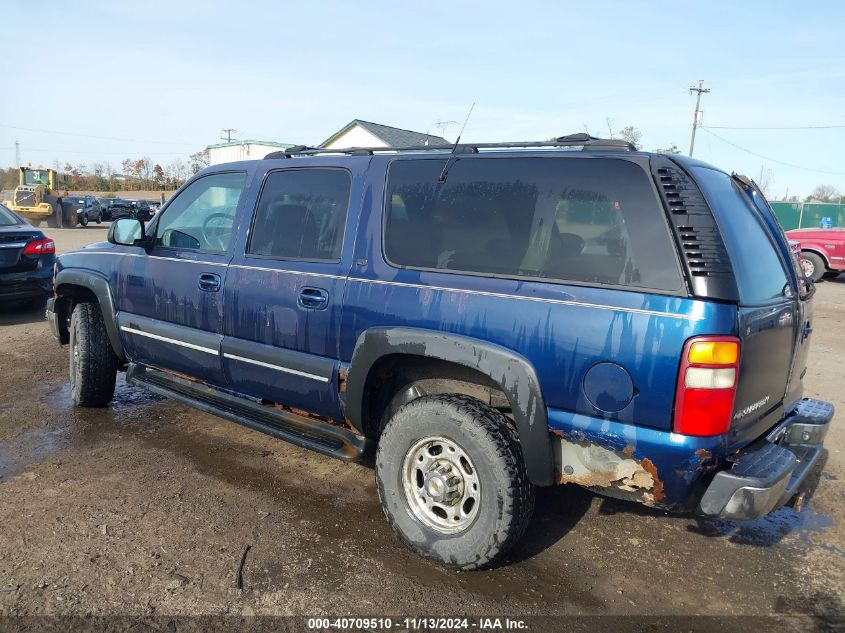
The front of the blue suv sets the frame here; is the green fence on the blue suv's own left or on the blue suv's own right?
on the blue suv's own right

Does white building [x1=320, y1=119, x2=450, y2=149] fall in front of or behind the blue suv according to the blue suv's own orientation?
in front

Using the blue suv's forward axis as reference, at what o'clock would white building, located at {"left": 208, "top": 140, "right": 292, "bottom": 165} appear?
The white building is roughly at 1 o'clock from the blue suv.

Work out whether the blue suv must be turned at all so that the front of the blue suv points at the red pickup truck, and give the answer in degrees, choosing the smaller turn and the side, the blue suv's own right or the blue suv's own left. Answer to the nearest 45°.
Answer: approximately 90° to the blue suv's own right

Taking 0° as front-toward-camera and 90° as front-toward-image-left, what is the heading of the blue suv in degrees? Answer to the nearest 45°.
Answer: approximately 135°

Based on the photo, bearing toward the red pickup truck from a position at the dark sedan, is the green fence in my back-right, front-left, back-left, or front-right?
front-left

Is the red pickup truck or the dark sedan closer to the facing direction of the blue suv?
the dark sedan

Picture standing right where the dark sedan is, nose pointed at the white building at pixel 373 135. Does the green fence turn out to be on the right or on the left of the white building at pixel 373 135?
right

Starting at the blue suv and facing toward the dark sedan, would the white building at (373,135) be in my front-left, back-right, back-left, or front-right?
front-right

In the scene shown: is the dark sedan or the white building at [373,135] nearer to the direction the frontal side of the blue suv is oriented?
the dark sedan

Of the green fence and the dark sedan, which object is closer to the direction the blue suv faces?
the dark sedan

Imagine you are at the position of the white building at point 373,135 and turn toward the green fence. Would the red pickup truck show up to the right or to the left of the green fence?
right

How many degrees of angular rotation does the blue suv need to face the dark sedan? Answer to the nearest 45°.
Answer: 0° — it already faces it
